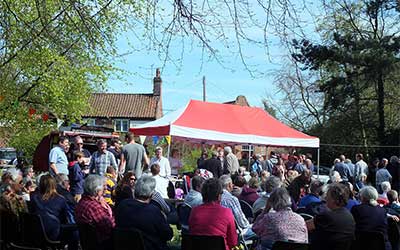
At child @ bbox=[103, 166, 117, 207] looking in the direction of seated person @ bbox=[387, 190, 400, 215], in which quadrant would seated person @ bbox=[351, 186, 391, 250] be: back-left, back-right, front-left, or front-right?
front-right

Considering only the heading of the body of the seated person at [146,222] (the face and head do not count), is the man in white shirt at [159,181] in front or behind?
in front

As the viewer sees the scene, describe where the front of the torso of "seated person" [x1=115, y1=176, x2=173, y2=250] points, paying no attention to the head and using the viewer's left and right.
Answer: facing away from the viewer and to the right of the viewer

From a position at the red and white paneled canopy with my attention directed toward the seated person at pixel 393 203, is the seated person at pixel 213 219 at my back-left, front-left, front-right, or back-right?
front-right

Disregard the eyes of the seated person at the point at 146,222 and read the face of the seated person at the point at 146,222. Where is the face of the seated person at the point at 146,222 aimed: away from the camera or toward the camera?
away from the camera

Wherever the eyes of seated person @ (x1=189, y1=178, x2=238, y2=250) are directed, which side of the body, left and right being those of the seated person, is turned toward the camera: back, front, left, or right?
back

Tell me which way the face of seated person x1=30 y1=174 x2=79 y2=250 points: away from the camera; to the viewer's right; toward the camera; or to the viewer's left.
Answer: away from the camera

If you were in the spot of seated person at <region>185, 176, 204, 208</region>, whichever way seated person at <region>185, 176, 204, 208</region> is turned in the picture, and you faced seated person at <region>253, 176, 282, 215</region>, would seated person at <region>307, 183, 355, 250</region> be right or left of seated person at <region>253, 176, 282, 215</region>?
right

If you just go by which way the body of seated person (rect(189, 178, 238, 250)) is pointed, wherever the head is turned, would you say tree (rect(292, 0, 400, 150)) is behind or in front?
in front

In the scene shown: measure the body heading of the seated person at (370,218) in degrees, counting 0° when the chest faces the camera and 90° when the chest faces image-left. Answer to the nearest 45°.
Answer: approximately 180°

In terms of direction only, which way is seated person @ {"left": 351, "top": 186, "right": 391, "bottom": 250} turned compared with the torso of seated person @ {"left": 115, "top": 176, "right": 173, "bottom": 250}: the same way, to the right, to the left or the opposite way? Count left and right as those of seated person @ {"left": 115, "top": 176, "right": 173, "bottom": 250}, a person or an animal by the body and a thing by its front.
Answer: the same way

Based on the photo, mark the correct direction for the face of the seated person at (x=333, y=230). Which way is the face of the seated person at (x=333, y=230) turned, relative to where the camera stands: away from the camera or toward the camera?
away from the camera

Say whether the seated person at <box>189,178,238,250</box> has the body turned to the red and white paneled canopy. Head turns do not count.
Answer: yes

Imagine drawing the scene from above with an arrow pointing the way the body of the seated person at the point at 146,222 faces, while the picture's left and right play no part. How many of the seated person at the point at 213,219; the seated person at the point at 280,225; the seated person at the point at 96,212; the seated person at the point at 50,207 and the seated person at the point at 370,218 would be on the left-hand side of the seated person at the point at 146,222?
2

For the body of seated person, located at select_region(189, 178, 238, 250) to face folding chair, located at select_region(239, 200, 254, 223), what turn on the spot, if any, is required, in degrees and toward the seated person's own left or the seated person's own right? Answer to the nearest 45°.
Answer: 0° — they already face it
